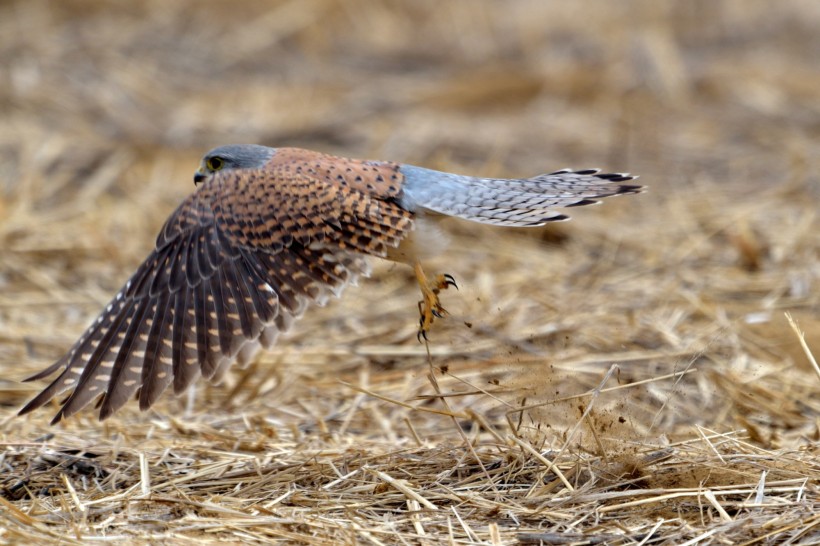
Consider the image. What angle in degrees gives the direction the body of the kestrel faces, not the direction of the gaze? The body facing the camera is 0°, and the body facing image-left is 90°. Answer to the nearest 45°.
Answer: approximately 90°
